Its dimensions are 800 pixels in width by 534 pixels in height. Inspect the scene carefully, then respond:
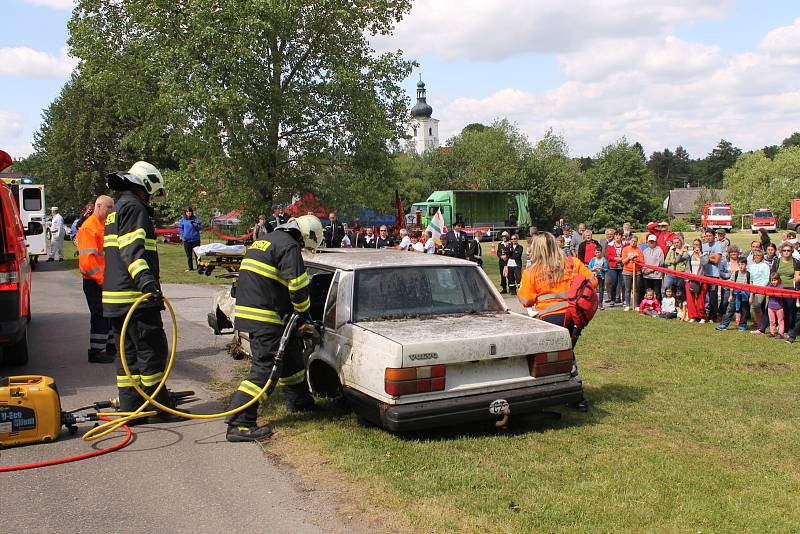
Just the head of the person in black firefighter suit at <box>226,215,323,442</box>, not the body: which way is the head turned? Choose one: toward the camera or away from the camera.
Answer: away from the camera

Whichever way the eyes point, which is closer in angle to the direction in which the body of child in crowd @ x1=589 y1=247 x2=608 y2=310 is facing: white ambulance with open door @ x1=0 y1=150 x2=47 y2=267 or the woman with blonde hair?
the woman with blonde hair

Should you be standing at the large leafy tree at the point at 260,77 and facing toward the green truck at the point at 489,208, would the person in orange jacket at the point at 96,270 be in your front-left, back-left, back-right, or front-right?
back-right

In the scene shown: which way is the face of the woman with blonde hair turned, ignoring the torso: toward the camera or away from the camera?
away from the camera

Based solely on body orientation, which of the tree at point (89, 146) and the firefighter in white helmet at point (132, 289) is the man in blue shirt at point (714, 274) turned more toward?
the firefighter in white helmet

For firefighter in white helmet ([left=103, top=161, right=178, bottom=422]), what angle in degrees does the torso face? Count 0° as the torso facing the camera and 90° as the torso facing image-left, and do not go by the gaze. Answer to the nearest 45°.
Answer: approximately 270°

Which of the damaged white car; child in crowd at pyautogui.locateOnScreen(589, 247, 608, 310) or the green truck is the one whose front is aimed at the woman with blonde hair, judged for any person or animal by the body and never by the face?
the child in crowd

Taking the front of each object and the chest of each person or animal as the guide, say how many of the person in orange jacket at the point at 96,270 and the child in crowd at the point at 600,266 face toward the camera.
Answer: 1
